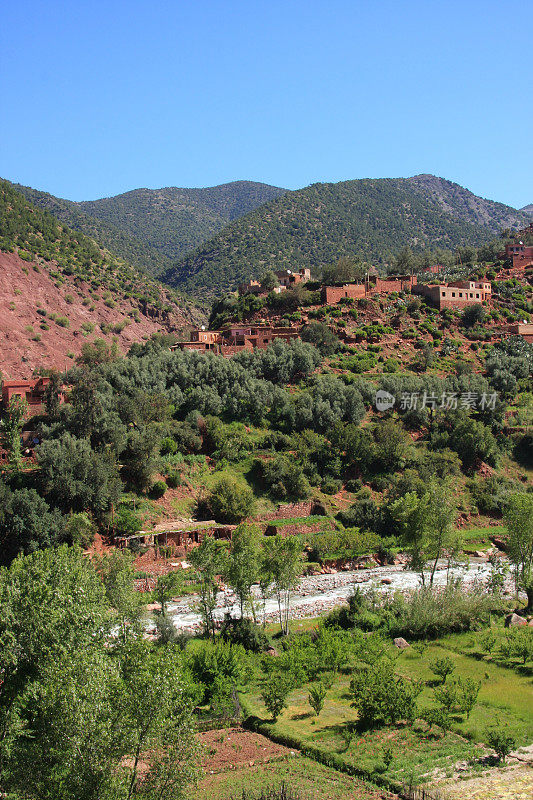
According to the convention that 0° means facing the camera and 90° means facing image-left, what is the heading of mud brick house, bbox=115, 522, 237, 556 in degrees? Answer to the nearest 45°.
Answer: approximately 0°

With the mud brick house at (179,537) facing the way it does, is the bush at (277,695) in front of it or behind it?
in front

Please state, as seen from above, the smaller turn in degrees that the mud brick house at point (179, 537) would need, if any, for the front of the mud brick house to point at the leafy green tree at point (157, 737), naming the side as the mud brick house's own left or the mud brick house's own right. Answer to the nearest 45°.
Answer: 0° — it already faces it

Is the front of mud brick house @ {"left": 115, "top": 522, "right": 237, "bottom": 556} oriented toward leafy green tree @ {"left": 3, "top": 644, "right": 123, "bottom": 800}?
yes

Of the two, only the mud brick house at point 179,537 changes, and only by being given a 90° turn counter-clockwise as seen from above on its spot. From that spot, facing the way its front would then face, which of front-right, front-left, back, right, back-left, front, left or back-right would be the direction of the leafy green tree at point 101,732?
right

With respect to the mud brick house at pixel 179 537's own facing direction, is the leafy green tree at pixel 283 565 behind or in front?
in front

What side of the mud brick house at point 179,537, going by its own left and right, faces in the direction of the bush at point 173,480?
back

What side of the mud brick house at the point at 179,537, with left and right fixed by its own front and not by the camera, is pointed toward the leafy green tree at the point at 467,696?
front
